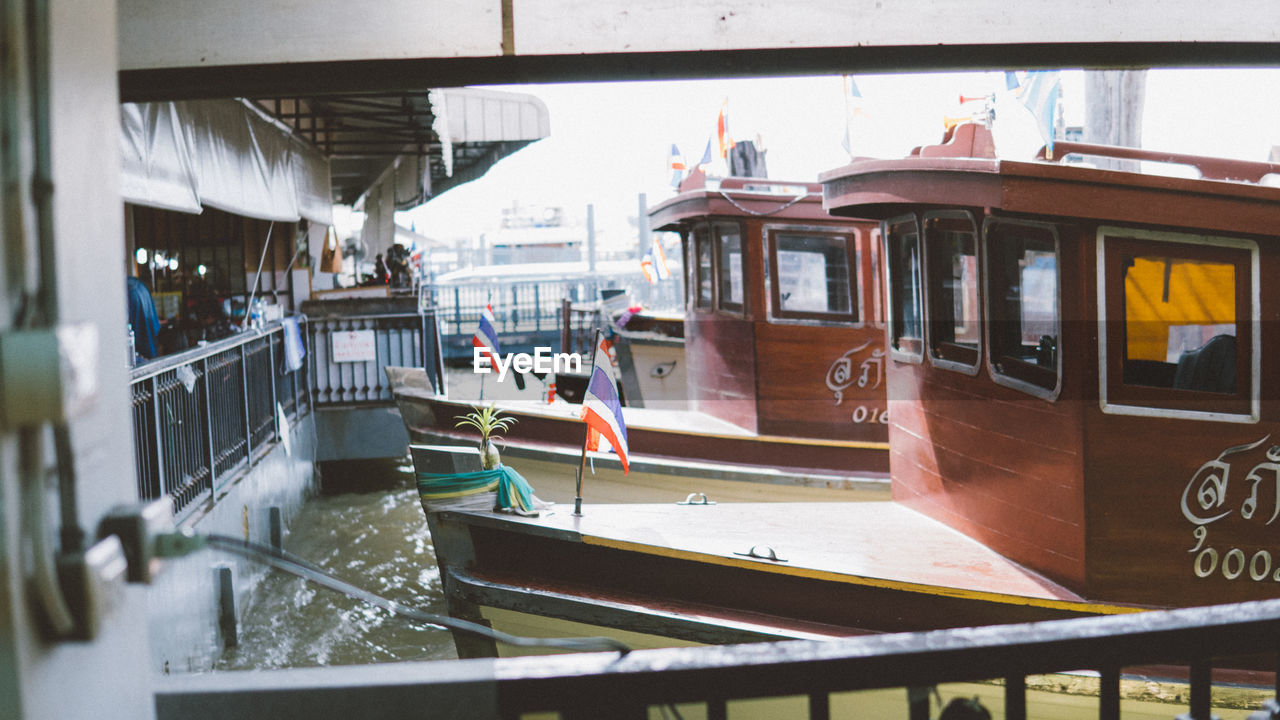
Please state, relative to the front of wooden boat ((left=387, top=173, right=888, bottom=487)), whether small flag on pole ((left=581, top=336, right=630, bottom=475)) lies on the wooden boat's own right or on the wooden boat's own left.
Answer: on the wooden boat's own left

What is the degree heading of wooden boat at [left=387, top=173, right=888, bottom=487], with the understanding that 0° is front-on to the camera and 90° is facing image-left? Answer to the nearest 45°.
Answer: approximately 90°

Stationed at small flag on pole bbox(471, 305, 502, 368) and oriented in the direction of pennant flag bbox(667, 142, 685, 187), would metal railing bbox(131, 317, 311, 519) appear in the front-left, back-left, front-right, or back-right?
back-left

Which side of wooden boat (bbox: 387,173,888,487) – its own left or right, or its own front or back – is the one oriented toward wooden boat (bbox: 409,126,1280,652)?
left

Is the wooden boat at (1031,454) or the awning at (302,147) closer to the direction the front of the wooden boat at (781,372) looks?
the awning

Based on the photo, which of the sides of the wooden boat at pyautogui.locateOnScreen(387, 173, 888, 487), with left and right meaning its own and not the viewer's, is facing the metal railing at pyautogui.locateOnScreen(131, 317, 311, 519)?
front

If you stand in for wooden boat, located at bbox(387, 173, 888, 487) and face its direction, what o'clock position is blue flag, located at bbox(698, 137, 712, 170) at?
The blue flag is roughly at 3 o'clock from the wooden boat.

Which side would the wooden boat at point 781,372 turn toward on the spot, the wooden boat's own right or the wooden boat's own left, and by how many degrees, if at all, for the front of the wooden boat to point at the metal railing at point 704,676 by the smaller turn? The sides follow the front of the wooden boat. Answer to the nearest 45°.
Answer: approximately 90° to the wooden boat's own left

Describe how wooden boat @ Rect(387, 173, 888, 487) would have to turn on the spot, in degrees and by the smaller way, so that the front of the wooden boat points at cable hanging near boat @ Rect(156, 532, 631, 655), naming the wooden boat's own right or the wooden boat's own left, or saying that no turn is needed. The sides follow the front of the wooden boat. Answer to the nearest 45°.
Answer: approximately 90° to the wooden boat's own left

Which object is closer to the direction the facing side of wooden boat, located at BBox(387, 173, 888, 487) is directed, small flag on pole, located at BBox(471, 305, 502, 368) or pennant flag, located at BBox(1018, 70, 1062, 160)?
the small flag on pole
